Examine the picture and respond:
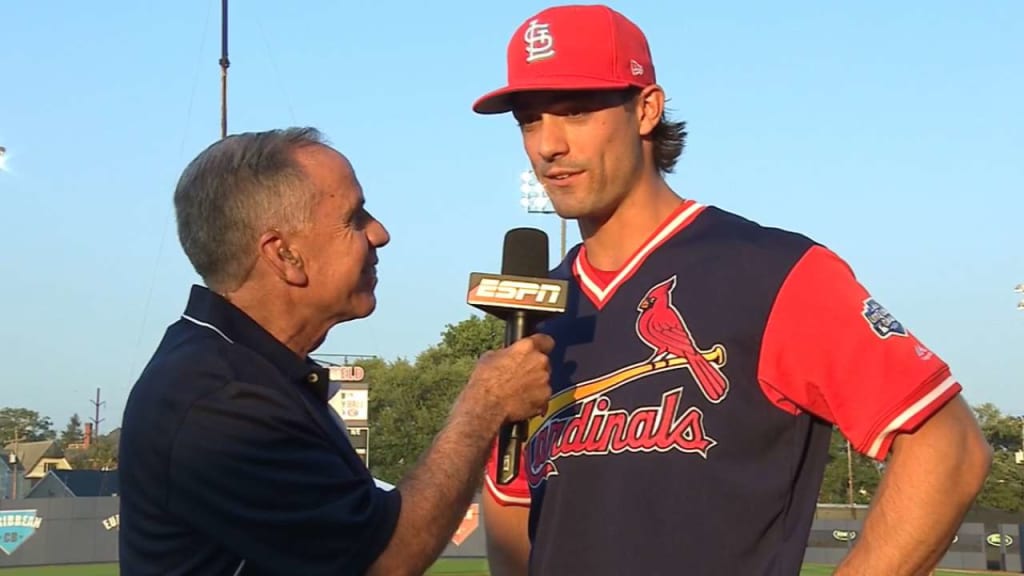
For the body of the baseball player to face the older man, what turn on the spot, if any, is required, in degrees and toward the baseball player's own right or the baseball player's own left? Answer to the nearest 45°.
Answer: approximately 45° to the baseball player's own right

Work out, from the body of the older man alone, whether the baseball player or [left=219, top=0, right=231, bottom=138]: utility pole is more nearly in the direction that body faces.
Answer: the baseball player

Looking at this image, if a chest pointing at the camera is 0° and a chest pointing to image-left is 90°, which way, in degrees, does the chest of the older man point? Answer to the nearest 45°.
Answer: approximately 270°

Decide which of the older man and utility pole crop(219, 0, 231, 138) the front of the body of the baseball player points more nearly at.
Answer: the older man

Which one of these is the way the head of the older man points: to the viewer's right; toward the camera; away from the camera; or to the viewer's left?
to the viewer's right

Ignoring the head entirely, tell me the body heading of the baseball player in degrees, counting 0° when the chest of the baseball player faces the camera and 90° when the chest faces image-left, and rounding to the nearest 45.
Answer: approximately 45°

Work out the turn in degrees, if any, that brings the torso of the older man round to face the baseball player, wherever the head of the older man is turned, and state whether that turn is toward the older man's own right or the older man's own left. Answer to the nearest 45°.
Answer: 0° — they already face them

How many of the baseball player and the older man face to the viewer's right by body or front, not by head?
1

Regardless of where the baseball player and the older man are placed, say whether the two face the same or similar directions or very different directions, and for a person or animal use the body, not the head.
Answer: very different directions

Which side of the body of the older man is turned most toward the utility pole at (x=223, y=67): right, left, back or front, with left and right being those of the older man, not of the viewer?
left

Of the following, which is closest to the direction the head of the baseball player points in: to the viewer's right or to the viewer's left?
to the viewer's left

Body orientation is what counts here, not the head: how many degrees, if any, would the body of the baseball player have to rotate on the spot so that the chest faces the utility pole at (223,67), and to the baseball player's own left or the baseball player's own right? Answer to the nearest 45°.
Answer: approximately 90° to the baseball player's own right
